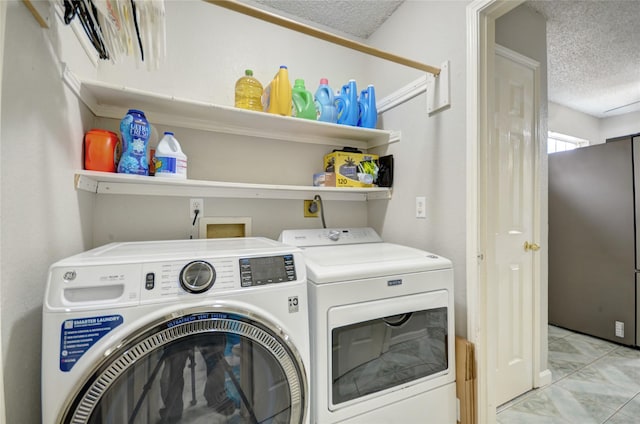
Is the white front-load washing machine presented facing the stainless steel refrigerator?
no

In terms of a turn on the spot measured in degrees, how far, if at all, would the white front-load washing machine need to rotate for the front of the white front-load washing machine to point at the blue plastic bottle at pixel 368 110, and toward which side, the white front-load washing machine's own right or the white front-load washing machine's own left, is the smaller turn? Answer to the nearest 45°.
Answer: approximately 135° to the white front-load washing machine's own left

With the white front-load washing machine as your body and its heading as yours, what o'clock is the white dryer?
The white dryer is roughly at 9 o'clock from the white front-load washing machine.

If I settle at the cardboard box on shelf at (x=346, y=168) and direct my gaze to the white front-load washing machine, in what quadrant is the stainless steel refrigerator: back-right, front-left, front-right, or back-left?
back-left

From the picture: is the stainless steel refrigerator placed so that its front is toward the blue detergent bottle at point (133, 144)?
no

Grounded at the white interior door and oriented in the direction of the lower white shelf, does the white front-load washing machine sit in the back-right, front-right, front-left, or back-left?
front-left

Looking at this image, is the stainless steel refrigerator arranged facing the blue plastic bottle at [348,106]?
no

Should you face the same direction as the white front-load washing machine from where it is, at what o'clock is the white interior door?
The white interior door is roughly at 9 o'clock from the white front-load washing machine.

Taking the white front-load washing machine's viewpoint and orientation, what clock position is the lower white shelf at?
The lower white shelf is roughly at 6 o'clock from the white front-load washing machine.

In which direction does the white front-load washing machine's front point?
toward the camera

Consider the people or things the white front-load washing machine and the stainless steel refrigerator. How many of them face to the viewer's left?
0

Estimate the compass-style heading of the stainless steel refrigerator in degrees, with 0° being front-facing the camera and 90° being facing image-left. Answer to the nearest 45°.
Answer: approximately 315°

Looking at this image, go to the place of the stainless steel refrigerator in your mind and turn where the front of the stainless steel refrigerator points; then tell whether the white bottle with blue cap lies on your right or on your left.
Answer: on your right
